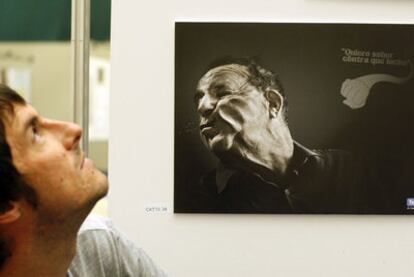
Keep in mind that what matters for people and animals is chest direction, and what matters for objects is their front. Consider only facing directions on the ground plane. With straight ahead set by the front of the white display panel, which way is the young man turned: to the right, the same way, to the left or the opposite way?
to the left

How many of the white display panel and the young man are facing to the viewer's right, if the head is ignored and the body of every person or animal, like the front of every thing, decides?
1

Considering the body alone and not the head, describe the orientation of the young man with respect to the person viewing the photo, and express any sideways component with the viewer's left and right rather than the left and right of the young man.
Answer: facing to the right of the viewer

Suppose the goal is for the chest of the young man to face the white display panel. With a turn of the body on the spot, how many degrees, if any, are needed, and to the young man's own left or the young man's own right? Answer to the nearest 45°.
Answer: approximately 45° to the young man's own left

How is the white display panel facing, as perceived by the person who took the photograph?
facing the viewer

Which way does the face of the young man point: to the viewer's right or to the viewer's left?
to the viewer's right

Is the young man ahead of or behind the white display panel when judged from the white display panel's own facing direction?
ahead
